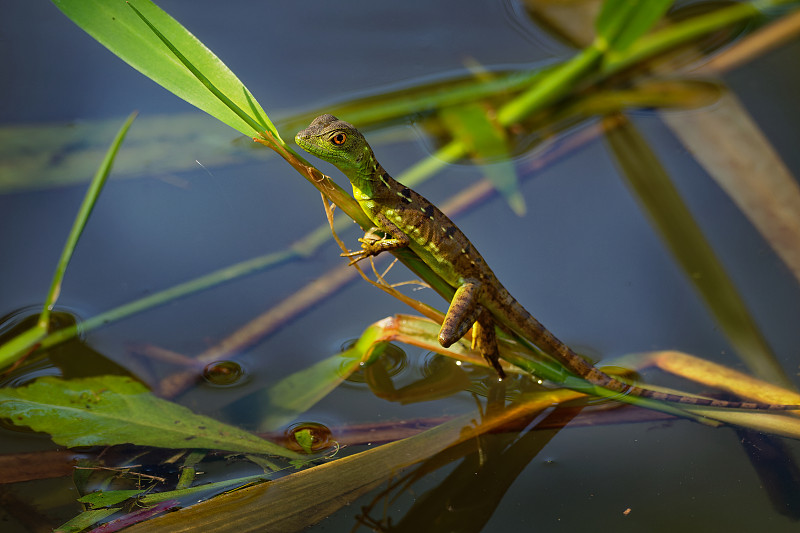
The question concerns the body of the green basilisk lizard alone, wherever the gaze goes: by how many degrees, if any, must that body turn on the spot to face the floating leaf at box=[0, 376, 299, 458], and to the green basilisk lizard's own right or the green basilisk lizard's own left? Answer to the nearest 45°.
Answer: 0° — it already faces it

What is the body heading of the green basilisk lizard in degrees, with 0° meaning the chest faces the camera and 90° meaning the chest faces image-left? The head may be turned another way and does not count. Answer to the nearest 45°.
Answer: approximately 90°

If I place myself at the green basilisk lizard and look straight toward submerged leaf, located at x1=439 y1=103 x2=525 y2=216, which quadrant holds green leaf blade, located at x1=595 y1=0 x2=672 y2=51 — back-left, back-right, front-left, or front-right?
front-right

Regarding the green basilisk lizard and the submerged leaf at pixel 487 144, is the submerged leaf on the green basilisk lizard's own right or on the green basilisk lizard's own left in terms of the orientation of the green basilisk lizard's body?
on the green basilisk lizard's own right
